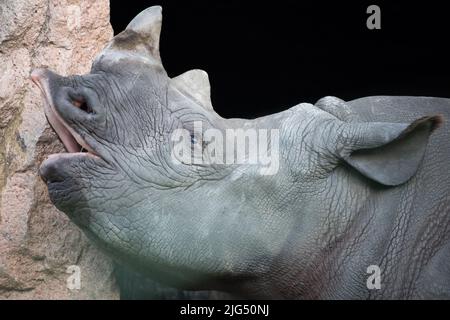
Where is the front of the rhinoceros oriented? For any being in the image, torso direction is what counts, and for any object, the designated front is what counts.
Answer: to the viewer's left
